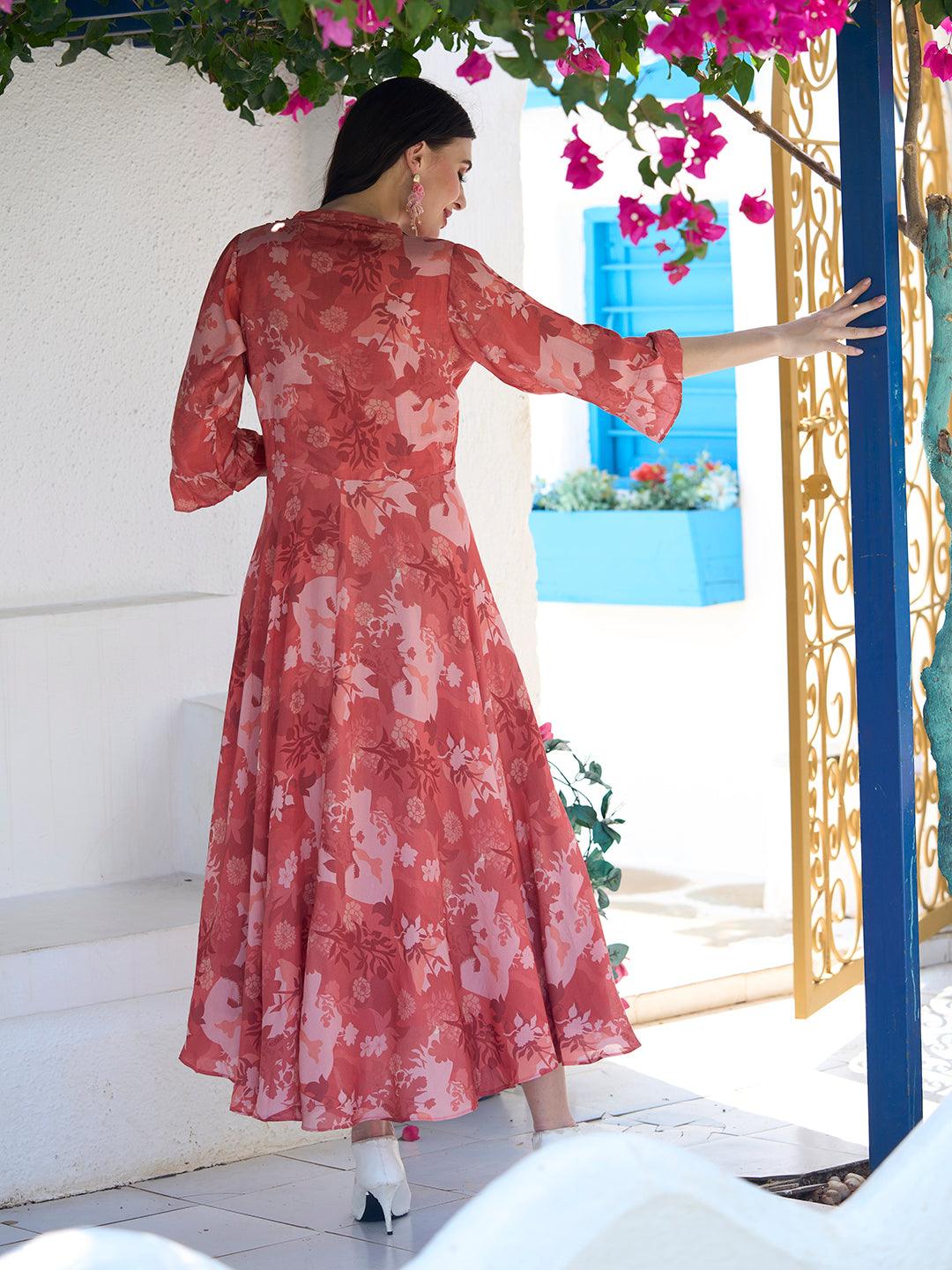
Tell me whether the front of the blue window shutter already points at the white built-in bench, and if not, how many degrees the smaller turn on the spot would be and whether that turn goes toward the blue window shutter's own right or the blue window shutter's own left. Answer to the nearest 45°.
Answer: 0° — it already faces it

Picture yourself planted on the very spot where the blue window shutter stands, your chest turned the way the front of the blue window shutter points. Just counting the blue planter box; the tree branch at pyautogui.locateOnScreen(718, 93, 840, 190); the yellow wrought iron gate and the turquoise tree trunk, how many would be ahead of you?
4

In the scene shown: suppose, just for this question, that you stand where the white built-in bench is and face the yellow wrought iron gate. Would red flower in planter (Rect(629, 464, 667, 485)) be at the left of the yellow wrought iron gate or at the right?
left

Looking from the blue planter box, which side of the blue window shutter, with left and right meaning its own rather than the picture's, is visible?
front

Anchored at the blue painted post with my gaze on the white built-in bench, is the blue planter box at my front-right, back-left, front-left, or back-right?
front-right

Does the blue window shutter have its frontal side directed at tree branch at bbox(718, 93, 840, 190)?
yes

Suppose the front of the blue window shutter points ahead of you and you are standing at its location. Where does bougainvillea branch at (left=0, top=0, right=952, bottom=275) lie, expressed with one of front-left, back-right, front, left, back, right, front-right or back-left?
front

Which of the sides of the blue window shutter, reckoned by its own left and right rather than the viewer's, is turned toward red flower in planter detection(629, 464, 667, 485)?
front

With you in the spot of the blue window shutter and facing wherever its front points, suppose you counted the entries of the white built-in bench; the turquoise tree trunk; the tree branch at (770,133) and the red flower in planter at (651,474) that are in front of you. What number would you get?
4

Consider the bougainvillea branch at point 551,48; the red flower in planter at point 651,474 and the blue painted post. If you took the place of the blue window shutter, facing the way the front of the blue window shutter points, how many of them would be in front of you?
3

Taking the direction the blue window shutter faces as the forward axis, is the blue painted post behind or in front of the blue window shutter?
in front

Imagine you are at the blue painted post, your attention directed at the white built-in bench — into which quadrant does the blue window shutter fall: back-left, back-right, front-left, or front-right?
front-right

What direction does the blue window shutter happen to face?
toward the camera

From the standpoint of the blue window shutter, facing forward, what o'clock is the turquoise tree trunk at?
The turquoise tree trunk is roughly at 12 o'clock from the blue window shutter.
